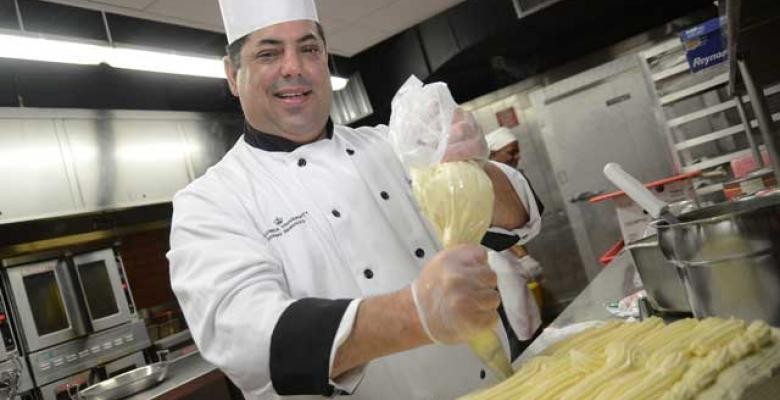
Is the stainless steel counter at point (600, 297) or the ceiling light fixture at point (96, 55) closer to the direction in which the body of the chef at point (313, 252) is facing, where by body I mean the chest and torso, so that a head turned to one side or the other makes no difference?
the stainless steel counter

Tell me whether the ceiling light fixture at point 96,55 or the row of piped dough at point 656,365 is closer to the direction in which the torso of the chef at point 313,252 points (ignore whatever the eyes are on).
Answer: the row of piped dough

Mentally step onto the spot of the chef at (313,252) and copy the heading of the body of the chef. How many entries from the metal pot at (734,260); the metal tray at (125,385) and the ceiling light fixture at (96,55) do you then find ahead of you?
1

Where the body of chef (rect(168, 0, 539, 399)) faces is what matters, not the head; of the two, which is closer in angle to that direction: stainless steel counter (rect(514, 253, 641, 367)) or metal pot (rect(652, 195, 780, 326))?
the metal pot

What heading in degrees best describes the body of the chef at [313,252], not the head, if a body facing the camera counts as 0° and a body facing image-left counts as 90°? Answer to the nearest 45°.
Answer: approximately 315°

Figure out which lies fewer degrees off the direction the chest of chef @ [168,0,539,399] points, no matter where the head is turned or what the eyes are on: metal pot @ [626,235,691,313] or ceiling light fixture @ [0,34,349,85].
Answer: the metal pot

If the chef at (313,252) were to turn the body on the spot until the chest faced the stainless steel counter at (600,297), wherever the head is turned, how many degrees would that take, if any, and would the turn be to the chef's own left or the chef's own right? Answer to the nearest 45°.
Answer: approximately 90° to the chef's own left

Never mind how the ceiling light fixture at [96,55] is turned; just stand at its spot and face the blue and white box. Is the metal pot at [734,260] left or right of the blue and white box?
right

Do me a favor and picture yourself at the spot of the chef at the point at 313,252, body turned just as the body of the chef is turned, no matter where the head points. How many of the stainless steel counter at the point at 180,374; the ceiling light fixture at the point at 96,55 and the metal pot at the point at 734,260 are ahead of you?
1

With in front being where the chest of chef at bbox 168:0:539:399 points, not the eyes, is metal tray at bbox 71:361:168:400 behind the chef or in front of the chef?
behind
